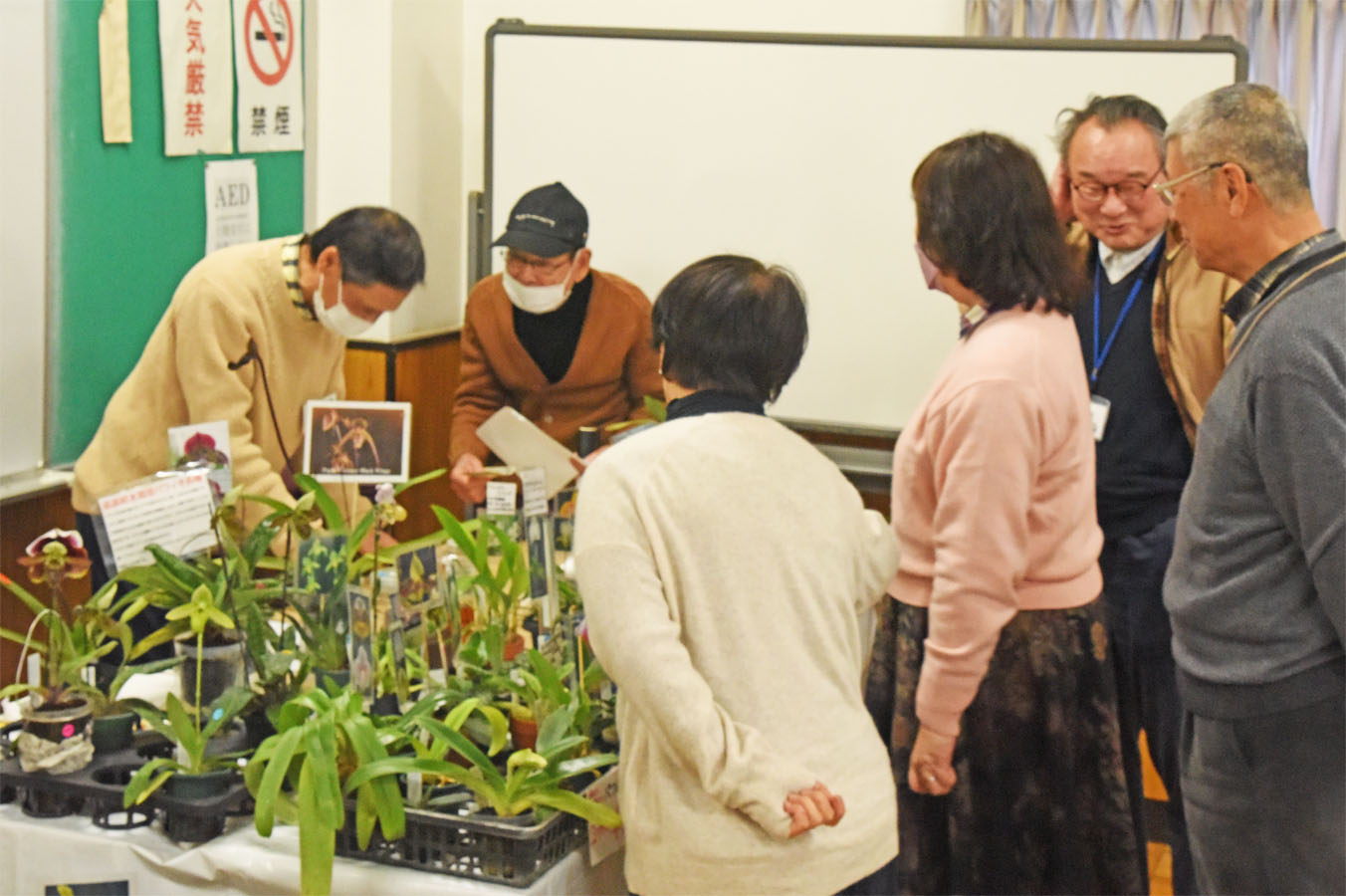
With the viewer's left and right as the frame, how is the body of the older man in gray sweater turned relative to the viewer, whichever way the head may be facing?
facing to the left of the viewer

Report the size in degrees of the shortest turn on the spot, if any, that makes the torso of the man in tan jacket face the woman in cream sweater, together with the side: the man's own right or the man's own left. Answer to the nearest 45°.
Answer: approximately 45° to the man's own left

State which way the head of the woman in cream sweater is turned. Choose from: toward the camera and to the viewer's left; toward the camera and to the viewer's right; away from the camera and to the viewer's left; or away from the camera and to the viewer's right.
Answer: away from the camera and to the viewer's left

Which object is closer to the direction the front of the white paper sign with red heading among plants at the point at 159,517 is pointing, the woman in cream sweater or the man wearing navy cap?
the woman in cream sweater

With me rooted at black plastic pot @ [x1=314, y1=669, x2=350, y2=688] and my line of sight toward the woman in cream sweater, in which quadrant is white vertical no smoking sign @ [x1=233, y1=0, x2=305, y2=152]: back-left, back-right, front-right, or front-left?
back-left

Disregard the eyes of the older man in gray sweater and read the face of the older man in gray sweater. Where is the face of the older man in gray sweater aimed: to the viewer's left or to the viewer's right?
to the viewer's left

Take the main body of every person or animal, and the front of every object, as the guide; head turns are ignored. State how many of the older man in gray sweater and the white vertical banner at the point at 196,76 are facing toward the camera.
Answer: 1

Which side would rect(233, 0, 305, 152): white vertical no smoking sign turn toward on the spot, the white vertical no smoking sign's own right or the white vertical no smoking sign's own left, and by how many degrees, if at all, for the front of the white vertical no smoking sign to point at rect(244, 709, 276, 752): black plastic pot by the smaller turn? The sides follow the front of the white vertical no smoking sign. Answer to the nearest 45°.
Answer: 0° — it already faces it

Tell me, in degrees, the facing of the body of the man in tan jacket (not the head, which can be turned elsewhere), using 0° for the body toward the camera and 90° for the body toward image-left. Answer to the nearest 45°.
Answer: approximately 45°

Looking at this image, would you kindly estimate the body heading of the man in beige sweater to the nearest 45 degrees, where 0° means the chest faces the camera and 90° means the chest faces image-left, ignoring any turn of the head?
approximately 315°
